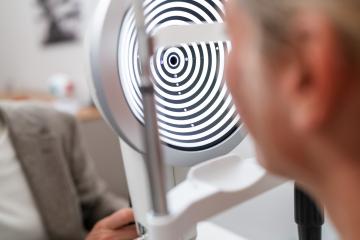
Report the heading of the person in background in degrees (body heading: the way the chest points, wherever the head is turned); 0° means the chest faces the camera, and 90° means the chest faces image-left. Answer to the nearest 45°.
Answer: approximately 0°

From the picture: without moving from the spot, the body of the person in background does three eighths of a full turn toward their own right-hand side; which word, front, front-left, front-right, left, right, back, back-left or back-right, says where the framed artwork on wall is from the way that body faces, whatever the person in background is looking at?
front-right
